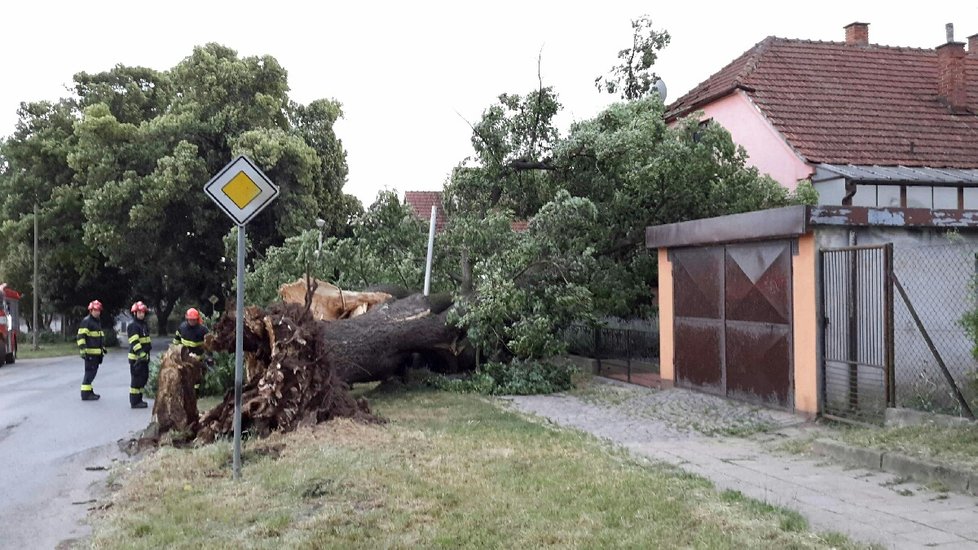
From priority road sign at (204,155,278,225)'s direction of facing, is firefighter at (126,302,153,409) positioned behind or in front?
behind

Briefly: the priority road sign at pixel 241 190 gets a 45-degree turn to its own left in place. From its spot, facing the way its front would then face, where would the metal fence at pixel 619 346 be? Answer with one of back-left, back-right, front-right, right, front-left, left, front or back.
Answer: left

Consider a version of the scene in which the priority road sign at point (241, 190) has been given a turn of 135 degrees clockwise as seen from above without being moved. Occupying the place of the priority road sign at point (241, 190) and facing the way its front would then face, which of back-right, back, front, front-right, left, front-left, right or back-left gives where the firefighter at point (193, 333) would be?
front-right

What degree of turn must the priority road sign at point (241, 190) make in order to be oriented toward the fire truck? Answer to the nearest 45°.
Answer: approximately 180°

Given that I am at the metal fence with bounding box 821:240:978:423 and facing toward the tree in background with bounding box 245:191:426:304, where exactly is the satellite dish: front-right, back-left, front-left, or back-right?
front-right

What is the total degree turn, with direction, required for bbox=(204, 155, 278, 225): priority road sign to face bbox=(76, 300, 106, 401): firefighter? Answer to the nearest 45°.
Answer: approximately 180°

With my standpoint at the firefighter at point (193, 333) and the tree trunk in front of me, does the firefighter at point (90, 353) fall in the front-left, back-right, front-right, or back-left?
back-right

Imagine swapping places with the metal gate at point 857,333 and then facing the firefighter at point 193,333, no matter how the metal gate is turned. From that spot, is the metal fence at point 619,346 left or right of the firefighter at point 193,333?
right

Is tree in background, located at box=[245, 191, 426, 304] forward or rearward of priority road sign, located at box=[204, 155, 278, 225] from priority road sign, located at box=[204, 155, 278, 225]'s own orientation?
rearward

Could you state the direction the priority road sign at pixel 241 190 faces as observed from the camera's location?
facing the viewer

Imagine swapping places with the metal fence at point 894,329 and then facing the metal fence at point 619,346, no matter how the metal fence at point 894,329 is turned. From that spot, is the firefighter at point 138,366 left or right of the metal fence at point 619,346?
left

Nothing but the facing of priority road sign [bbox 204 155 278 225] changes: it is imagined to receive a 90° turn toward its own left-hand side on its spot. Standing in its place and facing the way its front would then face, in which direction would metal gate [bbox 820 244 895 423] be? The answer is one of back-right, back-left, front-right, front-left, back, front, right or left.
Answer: front

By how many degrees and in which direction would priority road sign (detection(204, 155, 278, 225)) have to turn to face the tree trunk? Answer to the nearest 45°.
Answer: approximately 180°

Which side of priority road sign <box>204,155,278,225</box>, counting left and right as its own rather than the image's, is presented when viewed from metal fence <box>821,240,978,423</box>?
left
